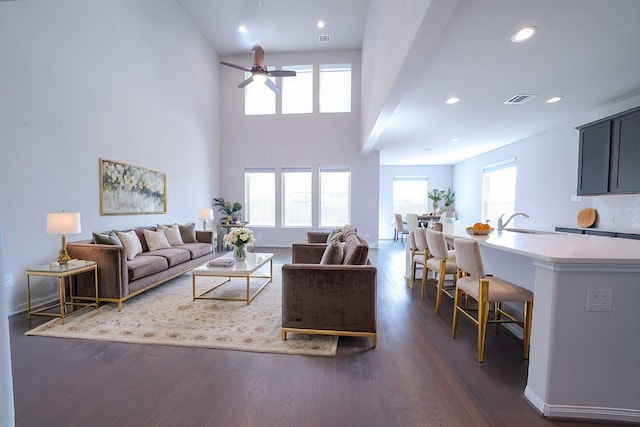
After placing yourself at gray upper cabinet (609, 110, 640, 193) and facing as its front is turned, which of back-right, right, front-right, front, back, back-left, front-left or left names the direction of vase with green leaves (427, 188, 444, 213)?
right

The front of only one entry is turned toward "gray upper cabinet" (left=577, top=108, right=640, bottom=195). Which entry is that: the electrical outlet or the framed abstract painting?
the framed abstract painting

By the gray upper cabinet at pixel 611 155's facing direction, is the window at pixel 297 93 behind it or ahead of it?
ahead

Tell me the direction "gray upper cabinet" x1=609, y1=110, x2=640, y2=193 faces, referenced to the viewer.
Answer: facing the viewer and to the left of the viewer

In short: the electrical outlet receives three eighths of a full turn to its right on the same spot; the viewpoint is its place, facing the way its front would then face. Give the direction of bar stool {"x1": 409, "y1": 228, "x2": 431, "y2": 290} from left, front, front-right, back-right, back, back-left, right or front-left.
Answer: front

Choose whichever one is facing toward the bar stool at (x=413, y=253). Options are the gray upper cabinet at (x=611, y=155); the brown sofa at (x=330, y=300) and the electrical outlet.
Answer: the gray upper cabinet

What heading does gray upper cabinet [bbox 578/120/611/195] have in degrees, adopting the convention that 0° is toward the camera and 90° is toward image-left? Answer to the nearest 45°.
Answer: approximately 45°

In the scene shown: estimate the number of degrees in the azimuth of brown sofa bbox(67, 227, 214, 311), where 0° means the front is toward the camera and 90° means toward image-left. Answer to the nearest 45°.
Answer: approximately 315°

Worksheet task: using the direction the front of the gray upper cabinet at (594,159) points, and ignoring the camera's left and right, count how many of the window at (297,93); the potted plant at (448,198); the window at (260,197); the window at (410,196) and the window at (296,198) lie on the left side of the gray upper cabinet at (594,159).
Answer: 0

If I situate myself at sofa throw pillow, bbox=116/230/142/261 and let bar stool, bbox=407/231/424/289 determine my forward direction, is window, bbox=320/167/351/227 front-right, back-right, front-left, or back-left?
front-left

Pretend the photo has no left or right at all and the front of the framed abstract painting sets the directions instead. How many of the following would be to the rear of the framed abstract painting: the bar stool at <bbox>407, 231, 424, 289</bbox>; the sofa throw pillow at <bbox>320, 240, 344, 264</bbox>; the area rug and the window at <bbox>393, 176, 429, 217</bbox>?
0

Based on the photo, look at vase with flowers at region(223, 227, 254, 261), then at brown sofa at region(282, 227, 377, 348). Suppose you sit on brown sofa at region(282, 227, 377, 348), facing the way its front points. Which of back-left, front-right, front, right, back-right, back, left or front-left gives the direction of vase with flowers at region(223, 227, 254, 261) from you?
front-right

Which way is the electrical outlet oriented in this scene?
toward the camera

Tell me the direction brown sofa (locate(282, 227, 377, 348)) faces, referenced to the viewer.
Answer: facing to the left of the viewer

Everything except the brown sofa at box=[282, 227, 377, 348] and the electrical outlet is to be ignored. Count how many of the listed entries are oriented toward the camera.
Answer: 1

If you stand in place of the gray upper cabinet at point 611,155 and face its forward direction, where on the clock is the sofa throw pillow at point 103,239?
The sofa throw pillow is roughly at 12 o'clock from the gray upper cabinet.

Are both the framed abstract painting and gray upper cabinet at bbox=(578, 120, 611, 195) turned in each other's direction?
yes
